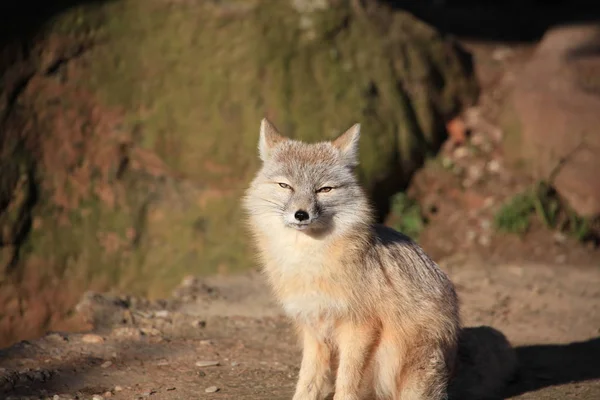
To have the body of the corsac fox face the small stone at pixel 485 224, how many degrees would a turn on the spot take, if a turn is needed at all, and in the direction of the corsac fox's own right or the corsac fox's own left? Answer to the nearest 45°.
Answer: approximately 135° to the corsac fox's own right

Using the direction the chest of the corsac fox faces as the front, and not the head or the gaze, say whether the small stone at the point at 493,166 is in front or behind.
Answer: behind

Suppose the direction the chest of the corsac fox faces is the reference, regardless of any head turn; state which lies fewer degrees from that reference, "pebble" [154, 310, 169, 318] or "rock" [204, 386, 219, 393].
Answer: the rock

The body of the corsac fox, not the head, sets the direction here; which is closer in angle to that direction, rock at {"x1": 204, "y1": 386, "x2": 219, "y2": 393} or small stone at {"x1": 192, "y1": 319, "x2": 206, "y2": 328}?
the rock

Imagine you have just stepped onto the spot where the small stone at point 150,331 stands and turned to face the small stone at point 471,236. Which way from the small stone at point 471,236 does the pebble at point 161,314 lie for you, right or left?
left

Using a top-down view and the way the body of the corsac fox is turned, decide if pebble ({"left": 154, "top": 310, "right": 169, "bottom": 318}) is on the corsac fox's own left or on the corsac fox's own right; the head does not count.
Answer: on the corsac fox's own right

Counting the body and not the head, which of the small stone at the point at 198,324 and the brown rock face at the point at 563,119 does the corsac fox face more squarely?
the small stone

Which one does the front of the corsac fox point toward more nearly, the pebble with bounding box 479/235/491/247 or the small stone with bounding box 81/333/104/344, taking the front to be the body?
the small stone

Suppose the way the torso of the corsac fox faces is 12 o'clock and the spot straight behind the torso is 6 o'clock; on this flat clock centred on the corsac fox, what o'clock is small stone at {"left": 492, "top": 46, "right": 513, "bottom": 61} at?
The small stone is roughly at 5 o'clock from the corsac fox.

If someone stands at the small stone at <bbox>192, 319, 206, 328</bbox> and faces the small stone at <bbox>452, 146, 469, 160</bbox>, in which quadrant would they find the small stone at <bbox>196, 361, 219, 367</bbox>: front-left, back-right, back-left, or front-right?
back-right

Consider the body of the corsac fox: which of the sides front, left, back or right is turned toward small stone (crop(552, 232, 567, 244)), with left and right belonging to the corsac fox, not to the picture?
back

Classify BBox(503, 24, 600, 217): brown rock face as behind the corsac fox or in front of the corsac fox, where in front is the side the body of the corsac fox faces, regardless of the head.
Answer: behind

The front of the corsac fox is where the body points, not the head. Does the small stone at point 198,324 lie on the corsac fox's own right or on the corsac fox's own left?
on the corsac fox's own right

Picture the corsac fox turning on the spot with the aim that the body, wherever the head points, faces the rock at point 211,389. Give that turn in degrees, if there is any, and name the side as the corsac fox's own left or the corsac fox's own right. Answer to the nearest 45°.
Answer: approximately 45° to the corsac fox's own right

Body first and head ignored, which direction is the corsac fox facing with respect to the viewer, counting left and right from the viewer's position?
facing the viewer and to the left of the viewer
